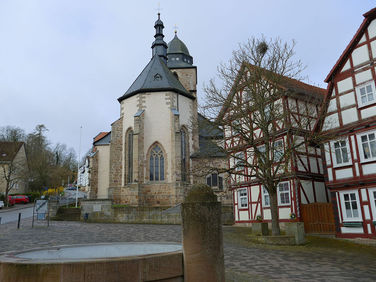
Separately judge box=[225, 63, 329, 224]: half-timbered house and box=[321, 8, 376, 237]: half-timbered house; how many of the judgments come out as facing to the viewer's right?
0

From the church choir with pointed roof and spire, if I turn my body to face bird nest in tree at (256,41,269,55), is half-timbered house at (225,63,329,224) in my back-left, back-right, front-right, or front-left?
front-left

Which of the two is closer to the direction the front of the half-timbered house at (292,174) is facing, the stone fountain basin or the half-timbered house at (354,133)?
the stone fountain basin

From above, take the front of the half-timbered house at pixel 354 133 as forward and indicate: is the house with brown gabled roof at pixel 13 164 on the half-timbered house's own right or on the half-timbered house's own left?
on the half-timbered house's own right

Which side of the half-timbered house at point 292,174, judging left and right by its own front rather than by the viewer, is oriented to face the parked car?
right

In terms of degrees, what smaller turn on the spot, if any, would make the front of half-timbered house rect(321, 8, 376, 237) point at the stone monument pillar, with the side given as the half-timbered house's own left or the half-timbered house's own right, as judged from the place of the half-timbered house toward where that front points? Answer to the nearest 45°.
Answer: approximately 45° to the half-timbered house's own left

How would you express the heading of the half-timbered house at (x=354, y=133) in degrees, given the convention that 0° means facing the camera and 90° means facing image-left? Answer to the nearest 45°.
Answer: approximately 45°

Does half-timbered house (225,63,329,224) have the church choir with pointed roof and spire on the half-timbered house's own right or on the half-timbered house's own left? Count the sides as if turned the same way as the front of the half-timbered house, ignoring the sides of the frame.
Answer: on the half-timbered house's own right

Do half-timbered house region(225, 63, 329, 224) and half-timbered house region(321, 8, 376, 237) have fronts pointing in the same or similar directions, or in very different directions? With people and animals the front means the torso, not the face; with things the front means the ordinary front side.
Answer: same or similar directions

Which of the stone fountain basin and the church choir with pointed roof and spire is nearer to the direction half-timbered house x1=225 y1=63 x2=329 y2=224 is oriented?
the stone fountain basin

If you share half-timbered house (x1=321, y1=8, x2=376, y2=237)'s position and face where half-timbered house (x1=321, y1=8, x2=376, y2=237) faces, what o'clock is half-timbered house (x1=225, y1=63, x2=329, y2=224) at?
half-timbered house (x1=225, y1=63, x2=329, y2=224) is roughly at 3 o'clock from half-timbered house (x1=321, y1=8, x2=376, y2=237).
